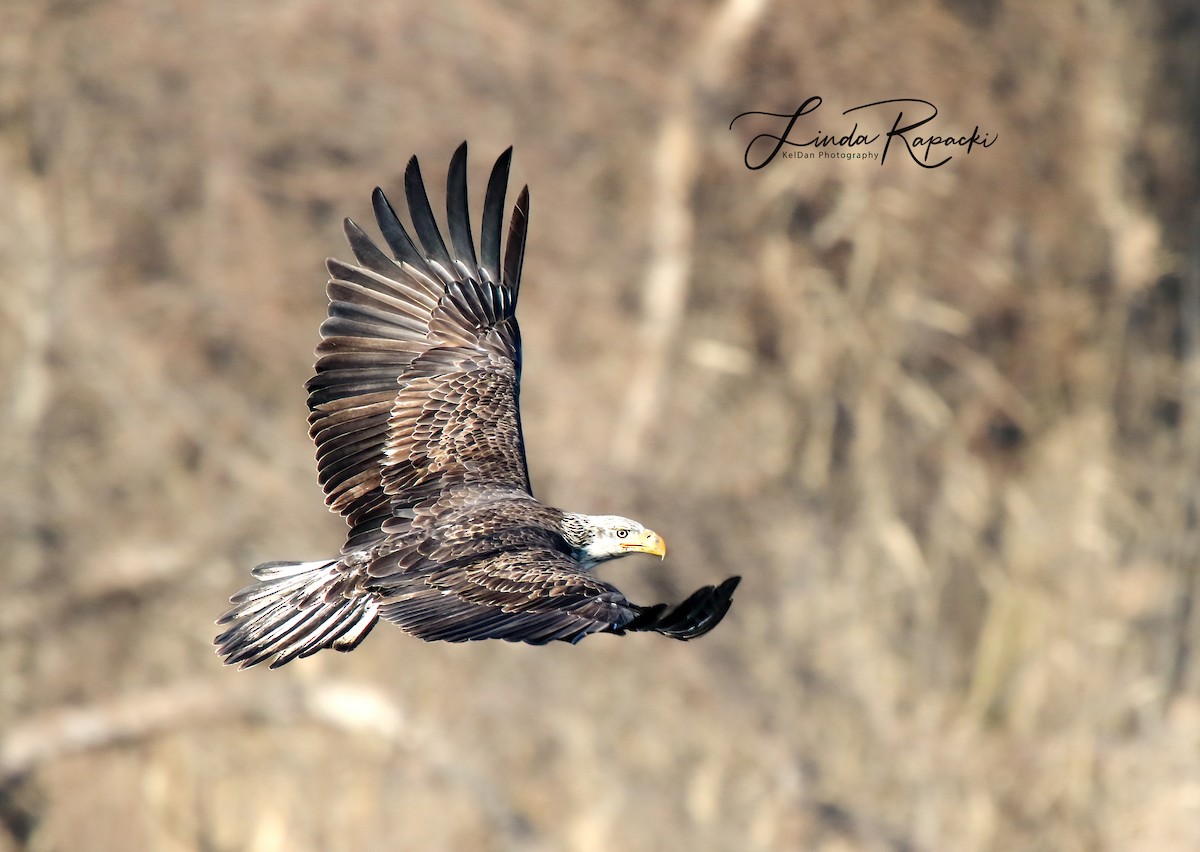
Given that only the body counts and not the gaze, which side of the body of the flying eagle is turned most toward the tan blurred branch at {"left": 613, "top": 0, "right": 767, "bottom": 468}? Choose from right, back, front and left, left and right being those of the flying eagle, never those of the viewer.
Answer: left

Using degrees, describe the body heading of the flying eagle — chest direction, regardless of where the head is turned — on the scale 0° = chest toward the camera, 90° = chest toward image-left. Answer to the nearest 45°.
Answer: approximately 270°
